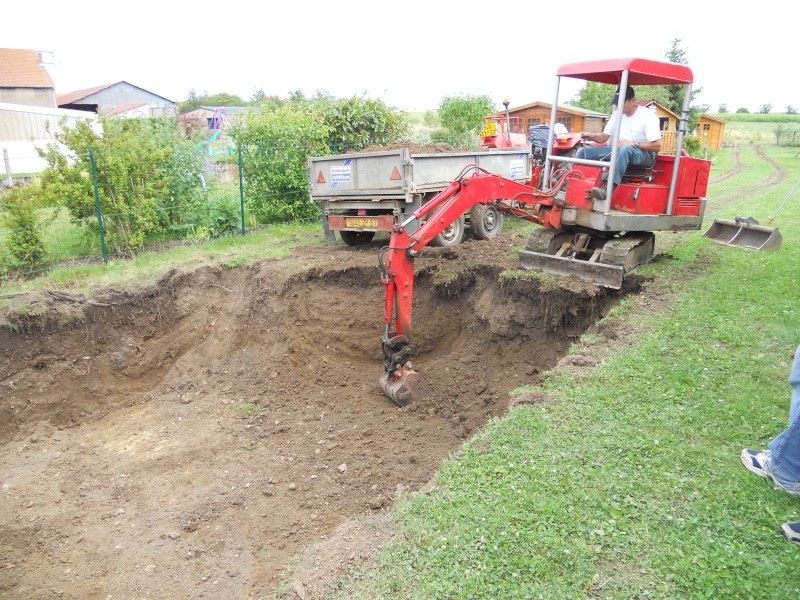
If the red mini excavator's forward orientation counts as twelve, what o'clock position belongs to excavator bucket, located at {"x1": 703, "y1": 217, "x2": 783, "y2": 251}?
The excavator bucket is roughly at 6 o'clock from the red mini excavator.

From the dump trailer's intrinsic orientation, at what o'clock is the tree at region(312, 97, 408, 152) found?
The tree is roughly at 10 o'clock from the dump trailer.

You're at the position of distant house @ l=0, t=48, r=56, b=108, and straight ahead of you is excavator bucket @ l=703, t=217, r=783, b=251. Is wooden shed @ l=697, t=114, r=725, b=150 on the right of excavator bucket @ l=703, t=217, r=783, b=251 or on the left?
left

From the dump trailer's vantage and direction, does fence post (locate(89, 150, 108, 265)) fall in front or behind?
behind

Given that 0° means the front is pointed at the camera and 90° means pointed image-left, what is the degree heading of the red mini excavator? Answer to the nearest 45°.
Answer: approximately 45°

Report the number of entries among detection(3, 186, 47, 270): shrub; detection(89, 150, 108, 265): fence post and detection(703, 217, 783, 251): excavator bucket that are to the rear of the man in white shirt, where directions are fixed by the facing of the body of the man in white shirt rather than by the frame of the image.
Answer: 1

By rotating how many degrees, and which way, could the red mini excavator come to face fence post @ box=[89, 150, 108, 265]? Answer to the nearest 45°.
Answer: approximately 45° to its right

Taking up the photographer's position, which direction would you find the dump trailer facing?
facing away from the viewer and to the right of the viewer

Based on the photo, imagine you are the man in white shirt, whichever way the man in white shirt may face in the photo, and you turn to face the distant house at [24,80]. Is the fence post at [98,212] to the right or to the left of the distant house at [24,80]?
left

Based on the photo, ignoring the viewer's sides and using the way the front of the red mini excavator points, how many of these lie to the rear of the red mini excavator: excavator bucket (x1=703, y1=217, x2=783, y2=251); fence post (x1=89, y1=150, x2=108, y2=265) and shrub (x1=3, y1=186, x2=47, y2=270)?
1

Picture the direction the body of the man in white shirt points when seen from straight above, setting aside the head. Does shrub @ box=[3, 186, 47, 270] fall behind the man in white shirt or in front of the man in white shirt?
in front

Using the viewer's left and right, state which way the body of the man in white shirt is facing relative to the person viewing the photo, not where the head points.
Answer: facing the viewer and to the left of the viewer

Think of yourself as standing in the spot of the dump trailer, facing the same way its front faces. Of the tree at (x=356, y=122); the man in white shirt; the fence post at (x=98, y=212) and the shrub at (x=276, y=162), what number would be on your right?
1

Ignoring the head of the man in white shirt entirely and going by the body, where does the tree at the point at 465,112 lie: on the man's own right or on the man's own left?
on the man's own right
